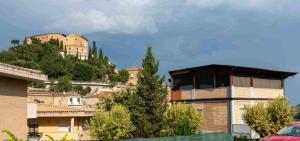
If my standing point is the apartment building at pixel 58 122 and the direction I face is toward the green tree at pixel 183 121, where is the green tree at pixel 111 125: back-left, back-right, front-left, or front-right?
front-right

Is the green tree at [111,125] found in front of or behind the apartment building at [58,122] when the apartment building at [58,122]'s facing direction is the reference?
in front

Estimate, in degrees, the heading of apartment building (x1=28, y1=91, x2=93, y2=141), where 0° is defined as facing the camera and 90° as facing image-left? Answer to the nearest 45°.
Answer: approximately 0°

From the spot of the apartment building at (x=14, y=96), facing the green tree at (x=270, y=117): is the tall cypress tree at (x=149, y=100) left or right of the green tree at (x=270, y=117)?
left

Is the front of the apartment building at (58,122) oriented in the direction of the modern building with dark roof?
no

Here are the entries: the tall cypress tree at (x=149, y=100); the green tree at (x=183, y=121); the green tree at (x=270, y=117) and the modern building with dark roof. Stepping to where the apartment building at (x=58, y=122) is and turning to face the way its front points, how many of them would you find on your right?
0

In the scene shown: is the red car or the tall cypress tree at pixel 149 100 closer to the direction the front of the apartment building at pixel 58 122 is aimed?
the red car

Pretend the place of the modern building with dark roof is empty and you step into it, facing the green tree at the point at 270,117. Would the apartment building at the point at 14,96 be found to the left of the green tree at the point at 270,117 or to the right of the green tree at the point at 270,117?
right

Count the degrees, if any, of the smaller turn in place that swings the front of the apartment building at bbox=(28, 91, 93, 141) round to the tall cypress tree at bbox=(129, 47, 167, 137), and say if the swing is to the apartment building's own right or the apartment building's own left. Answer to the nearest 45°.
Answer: approximately 90° to the apartment building's own left

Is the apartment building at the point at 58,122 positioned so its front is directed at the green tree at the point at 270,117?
no

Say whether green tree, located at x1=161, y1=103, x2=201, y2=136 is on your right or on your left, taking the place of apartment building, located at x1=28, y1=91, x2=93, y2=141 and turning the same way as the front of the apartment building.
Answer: on your left

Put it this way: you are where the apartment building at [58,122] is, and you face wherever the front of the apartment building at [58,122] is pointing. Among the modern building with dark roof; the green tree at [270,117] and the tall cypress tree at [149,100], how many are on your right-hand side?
0
